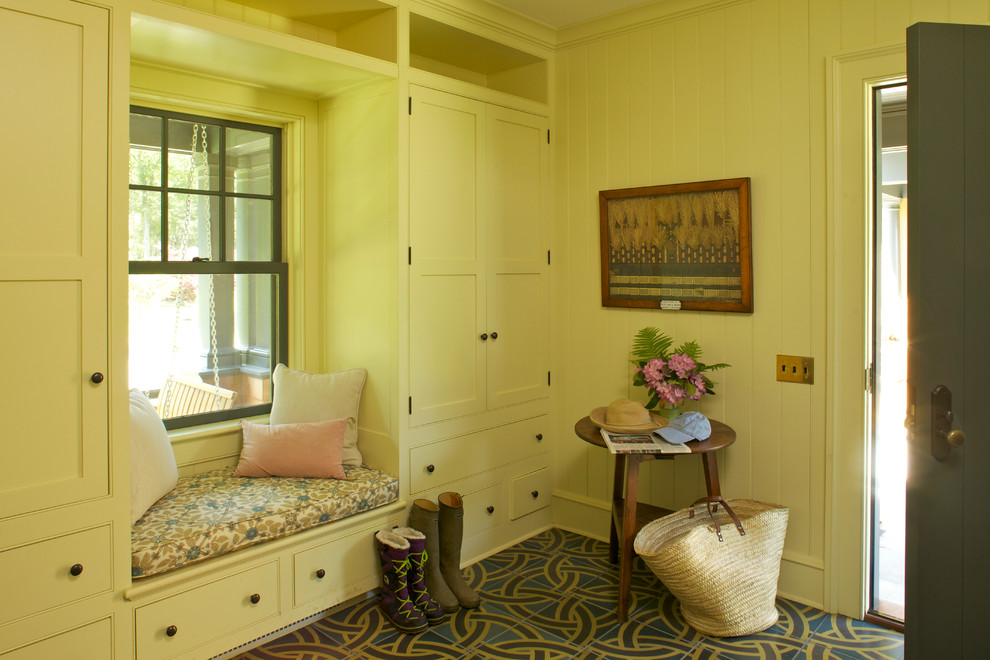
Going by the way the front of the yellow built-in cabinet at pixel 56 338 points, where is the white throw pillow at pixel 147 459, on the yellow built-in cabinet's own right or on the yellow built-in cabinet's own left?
on the yellow built-in cabinet's own left

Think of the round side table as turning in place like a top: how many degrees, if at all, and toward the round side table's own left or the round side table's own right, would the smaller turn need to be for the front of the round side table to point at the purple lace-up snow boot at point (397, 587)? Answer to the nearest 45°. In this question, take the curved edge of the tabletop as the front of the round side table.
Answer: approximately 45° to the round side table's own right

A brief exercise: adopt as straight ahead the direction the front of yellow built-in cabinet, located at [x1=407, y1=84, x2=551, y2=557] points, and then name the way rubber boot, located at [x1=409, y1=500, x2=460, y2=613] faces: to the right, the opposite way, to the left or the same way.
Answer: the same way

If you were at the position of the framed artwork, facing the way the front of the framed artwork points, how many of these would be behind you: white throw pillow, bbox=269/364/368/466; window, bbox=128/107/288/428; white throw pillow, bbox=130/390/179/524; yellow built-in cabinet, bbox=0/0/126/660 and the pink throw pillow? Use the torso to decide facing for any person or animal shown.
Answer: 0

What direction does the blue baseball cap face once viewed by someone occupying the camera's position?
facing the viewer and to the left of the viewer

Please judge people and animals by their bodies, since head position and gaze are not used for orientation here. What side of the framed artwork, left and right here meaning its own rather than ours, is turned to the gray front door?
left

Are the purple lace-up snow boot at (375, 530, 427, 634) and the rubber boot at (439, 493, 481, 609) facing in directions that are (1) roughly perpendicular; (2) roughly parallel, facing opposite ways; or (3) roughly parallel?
roughly parallel

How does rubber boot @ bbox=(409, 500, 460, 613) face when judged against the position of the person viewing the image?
facing the viewer and to the right of the viewer
